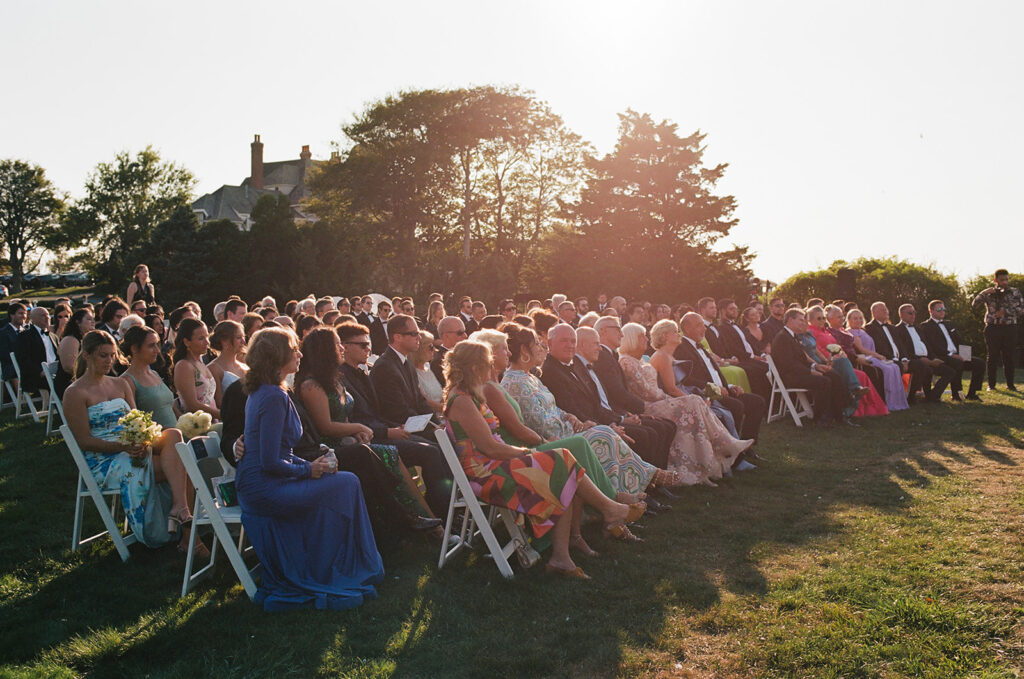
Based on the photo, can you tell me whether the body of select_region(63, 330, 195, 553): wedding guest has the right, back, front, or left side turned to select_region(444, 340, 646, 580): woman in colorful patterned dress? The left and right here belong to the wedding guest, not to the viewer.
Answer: front

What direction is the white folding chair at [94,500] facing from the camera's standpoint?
to the viewer's right

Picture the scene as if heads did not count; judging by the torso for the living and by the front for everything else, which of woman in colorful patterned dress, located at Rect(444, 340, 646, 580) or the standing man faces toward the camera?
the standing man

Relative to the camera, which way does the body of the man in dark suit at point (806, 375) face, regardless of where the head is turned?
to the viewer's right

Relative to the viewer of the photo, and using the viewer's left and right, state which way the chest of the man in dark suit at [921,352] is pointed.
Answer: facing the viewer and to the right of the viewer

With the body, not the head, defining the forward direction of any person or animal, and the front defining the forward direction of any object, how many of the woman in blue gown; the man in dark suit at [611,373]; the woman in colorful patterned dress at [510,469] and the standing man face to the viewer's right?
3

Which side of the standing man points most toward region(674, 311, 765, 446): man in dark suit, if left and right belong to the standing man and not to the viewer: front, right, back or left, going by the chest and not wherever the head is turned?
front

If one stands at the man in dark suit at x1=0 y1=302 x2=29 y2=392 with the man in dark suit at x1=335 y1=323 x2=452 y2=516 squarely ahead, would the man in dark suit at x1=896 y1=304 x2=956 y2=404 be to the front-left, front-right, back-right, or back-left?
front-left

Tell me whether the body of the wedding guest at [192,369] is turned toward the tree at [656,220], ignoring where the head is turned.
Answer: no

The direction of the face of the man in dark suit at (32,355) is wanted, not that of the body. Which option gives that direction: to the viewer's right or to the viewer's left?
to the viewer's right

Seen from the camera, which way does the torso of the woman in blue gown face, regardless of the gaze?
to the viewer's right

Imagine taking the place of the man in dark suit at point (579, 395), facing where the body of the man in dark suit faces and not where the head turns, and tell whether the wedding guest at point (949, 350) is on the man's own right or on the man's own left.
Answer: on the man's own left

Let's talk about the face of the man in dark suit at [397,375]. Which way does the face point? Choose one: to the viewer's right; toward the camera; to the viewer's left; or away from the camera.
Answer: to the viewer's right

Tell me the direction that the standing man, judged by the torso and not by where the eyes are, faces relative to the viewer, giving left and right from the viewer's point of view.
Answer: facing the viewer

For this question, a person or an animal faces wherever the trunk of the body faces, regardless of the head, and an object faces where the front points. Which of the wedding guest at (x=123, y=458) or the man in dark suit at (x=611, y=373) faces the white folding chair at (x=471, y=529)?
the wedding guest

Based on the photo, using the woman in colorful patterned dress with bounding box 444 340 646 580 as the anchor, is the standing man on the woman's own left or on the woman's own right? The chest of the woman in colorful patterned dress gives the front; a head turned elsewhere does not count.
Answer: on the woman's own left
